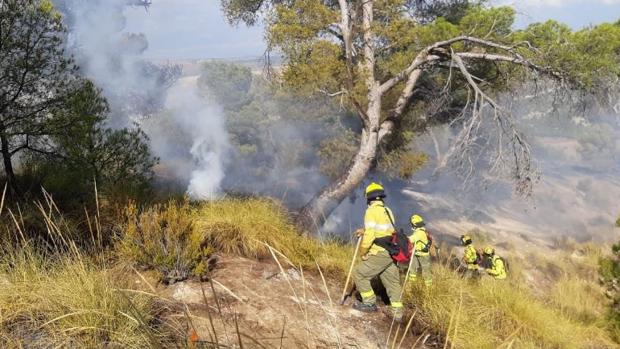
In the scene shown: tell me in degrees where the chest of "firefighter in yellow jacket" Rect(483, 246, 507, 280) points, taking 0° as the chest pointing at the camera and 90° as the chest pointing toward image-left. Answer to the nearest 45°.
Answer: approximately 90°

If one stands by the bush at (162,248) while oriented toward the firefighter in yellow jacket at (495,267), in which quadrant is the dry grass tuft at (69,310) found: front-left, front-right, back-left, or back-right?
back-right

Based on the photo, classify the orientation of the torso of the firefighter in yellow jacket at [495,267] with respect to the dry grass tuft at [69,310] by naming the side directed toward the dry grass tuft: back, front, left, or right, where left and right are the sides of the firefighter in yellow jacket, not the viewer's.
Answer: left

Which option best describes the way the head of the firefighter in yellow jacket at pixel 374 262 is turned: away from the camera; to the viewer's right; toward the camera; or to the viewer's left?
away from the camera

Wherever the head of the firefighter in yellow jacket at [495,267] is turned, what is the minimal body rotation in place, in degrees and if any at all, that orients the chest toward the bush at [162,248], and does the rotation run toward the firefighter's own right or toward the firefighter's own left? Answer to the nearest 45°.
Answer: approximately 45° to the firefighter's own left
